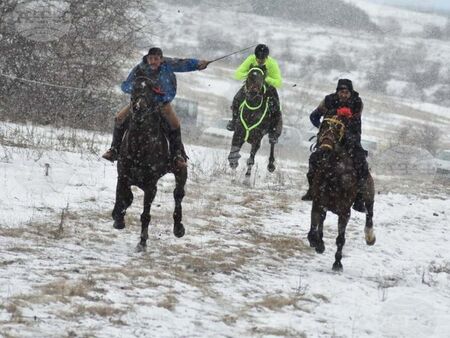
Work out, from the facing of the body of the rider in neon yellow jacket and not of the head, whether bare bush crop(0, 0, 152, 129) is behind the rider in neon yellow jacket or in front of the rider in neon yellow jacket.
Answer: behind

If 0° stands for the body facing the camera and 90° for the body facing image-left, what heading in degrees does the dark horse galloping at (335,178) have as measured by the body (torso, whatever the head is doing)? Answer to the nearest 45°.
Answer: approximately 0°

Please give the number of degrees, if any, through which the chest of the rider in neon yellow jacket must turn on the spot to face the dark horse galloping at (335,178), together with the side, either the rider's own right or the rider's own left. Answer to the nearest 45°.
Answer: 0° — they already face it

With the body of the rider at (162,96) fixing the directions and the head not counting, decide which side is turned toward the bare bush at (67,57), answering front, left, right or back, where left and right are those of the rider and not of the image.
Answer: back

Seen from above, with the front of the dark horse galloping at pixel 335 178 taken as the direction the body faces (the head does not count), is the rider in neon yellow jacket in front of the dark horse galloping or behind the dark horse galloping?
behind

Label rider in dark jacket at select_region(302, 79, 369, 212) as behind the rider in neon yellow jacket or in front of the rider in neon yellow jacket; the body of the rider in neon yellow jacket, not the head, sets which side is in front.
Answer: in front

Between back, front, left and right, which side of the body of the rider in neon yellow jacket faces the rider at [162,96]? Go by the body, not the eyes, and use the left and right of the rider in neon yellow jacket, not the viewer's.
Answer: front

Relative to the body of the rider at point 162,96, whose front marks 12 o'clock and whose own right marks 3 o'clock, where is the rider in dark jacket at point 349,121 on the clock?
The rider in dark jacket is roughly at 9 o'clock from the rider.
